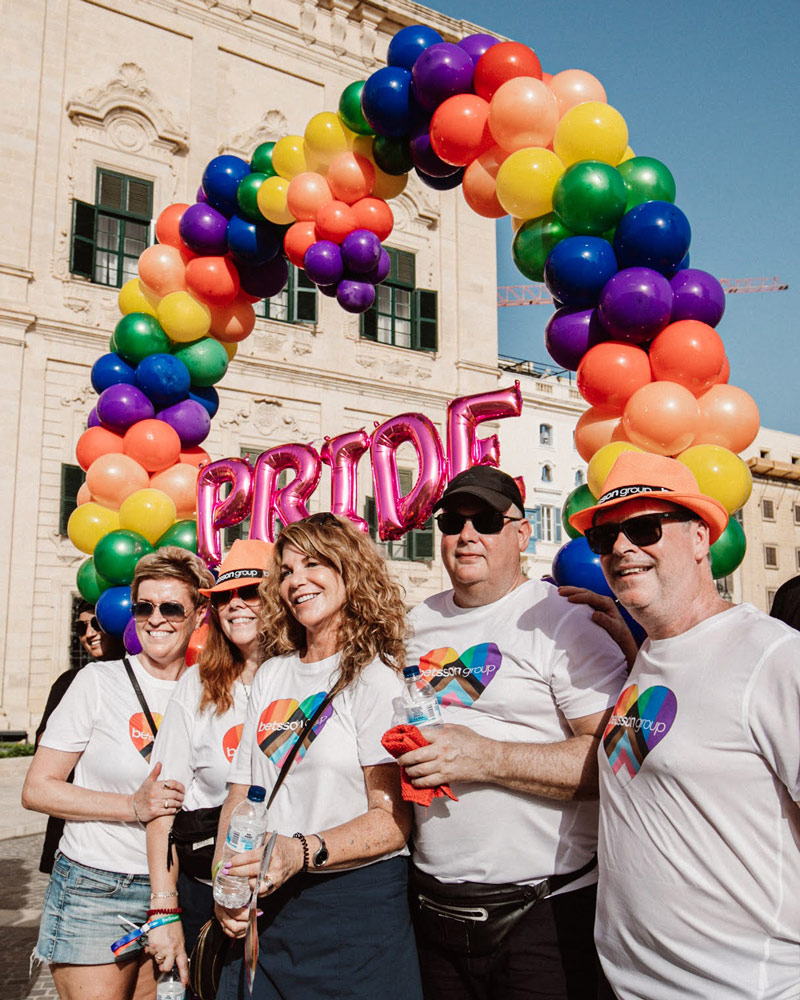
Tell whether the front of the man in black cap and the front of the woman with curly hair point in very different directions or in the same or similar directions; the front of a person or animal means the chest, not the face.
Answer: same or similar directions

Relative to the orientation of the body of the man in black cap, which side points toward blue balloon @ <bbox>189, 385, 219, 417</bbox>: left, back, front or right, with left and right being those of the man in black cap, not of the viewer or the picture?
right

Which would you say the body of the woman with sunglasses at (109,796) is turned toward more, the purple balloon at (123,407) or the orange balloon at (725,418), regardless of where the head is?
the orange balloon

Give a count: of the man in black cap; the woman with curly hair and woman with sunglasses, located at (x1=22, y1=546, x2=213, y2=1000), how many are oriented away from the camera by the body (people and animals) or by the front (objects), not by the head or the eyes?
0

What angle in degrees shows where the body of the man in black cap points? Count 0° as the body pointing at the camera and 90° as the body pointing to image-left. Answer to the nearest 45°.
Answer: approximately 45°

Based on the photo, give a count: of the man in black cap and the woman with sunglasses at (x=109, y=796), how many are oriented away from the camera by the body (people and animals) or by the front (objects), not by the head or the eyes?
0

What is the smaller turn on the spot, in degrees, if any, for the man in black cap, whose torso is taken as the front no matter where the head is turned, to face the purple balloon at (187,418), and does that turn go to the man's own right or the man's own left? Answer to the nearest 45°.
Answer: approximately 90° to the man's own right

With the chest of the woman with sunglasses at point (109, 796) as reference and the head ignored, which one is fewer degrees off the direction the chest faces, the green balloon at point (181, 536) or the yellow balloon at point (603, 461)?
the yellow balloon

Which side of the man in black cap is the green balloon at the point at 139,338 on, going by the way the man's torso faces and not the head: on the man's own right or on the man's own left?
on the man's own right

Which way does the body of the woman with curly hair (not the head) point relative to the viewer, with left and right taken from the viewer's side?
facing the viewer and to the left of the viewer

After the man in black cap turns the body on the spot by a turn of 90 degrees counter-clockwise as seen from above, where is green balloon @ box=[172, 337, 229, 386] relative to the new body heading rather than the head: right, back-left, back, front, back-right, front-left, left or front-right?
back

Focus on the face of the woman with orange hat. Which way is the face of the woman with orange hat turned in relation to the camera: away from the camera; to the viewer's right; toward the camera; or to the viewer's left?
toward the camera
